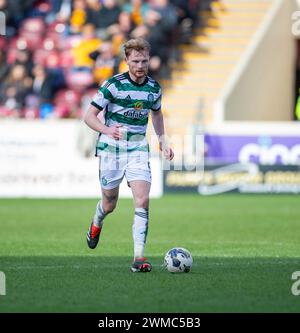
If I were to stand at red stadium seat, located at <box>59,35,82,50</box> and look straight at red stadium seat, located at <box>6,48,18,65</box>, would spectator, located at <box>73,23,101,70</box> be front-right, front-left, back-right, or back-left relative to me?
back-left

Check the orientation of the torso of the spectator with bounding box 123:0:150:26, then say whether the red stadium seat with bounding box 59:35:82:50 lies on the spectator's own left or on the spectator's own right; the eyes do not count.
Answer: on the spectator's own right

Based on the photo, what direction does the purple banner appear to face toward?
toward the camera

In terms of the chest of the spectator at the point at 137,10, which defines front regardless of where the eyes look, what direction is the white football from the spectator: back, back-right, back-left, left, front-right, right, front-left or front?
front

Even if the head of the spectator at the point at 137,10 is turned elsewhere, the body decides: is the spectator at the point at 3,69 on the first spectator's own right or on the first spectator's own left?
on the first spectator's own right

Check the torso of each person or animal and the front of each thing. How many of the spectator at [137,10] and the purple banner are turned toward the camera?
2

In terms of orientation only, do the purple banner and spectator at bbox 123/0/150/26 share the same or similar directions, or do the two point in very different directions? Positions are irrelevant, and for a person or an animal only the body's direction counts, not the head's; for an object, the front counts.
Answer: same or similar directions

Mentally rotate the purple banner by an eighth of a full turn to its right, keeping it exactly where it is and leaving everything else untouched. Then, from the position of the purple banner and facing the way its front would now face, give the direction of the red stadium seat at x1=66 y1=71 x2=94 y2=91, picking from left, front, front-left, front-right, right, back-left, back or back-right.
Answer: front-right

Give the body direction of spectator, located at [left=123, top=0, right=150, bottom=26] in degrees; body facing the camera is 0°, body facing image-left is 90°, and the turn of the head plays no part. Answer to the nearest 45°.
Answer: approximately 0°
